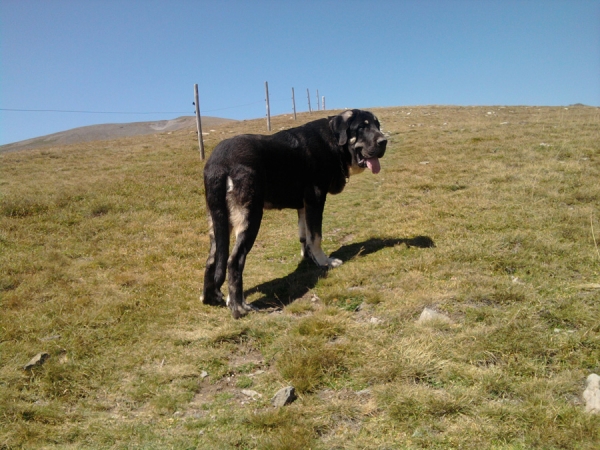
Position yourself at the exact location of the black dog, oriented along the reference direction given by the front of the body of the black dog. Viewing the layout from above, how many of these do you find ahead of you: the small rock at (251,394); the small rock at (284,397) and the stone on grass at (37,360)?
0

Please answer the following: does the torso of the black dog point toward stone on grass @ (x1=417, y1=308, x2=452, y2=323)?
no

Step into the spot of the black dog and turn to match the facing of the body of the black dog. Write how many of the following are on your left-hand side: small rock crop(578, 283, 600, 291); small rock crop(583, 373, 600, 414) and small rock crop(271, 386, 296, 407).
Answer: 0

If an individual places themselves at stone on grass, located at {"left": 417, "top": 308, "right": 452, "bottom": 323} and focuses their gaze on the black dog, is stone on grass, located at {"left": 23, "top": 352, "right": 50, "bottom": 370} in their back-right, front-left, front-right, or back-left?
front-left

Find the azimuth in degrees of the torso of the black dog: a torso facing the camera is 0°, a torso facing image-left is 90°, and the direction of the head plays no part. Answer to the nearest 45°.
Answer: approximately 225°

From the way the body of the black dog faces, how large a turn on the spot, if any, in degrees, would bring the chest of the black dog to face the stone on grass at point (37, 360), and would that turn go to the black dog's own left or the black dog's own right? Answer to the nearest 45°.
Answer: approximately 180°

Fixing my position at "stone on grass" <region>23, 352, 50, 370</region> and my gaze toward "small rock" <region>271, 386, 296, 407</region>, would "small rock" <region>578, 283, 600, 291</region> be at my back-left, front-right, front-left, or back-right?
front-left

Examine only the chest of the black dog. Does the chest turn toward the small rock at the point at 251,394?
no

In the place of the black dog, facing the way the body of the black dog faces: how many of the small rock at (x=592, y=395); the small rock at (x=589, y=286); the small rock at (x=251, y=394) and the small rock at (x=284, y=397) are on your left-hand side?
0

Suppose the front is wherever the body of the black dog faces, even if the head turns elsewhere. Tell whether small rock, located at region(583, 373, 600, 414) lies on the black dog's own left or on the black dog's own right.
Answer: on the black dog's own right

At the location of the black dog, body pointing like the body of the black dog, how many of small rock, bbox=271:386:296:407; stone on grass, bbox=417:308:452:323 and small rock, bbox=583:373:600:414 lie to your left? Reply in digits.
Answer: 0

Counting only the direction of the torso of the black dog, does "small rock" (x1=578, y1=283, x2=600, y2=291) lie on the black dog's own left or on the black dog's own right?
on the black dog's own right

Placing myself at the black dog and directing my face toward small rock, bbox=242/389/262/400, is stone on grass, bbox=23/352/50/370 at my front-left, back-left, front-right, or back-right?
front-right

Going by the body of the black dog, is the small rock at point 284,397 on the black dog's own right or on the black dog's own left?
on the black dog's own right
